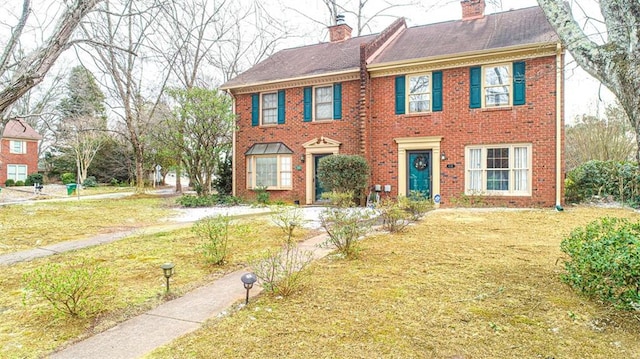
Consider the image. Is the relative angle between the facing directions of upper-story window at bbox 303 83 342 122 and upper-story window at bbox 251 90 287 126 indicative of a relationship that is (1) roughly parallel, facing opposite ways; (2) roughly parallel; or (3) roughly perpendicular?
roughly parallel

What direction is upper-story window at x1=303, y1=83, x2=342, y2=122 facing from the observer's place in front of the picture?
facing the viewer and to the left of the viewer

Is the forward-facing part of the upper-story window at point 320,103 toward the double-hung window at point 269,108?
no

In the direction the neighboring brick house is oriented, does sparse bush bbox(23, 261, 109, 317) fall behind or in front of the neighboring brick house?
in front

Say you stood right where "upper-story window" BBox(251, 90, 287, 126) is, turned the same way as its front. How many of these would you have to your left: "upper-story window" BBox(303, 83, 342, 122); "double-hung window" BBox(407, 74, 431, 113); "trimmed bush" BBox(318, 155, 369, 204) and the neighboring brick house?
3

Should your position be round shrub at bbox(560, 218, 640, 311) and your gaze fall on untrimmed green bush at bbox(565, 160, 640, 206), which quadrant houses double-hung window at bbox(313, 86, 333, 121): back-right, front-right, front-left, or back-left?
front-left

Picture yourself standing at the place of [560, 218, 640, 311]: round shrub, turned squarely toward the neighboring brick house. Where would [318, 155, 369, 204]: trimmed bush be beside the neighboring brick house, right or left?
right

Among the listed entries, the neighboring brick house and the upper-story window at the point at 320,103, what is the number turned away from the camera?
0

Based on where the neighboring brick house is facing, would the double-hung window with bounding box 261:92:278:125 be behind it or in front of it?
in front

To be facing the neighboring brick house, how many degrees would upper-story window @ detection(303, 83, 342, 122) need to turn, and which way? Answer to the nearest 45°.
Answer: approximately 90° to its right

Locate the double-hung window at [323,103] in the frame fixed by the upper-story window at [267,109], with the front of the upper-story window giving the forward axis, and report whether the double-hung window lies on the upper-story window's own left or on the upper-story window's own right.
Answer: on the upper-story window's own left

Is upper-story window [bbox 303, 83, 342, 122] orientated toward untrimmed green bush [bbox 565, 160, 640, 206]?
no

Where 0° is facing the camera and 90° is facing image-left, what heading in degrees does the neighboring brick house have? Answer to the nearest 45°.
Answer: approximately 0°
